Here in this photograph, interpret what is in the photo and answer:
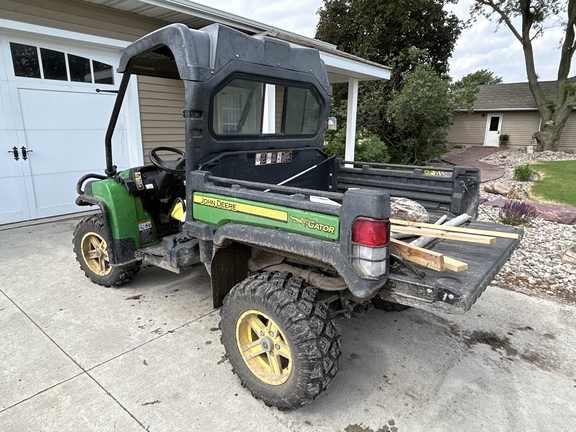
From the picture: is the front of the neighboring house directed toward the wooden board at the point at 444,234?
yes

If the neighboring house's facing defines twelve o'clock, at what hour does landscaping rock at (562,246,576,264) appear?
The landscaping rock is roughly at 12 o'clock from the neighboring house.

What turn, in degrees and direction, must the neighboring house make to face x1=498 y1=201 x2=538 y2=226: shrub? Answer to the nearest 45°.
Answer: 0° — it already faces it

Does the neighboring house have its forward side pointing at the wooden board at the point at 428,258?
yes

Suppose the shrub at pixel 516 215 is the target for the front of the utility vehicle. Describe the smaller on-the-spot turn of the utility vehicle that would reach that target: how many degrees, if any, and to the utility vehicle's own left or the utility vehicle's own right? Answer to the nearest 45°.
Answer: approximately 90° to the utility vehicle's own right

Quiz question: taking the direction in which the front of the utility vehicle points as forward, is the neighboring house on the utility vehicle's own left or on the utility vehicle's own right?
on the utility vehicle's own right

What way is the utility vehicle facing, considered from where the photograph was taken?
facing away from the viewer and to the left of the viewer

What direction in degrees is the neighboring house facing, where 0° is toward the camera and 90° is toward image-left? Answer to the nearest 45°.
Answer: approximately 0°

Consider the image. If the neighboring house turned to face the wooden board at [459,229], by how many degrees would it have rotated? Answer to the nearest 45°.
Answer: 0° — it already faces it

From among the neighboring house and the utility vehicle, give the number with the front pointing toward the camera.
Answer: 1
